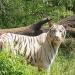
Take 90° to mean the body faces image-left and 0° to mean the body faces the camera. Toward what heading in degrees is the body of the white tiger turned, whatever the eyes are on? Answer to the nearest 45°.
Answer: approximately 315°
